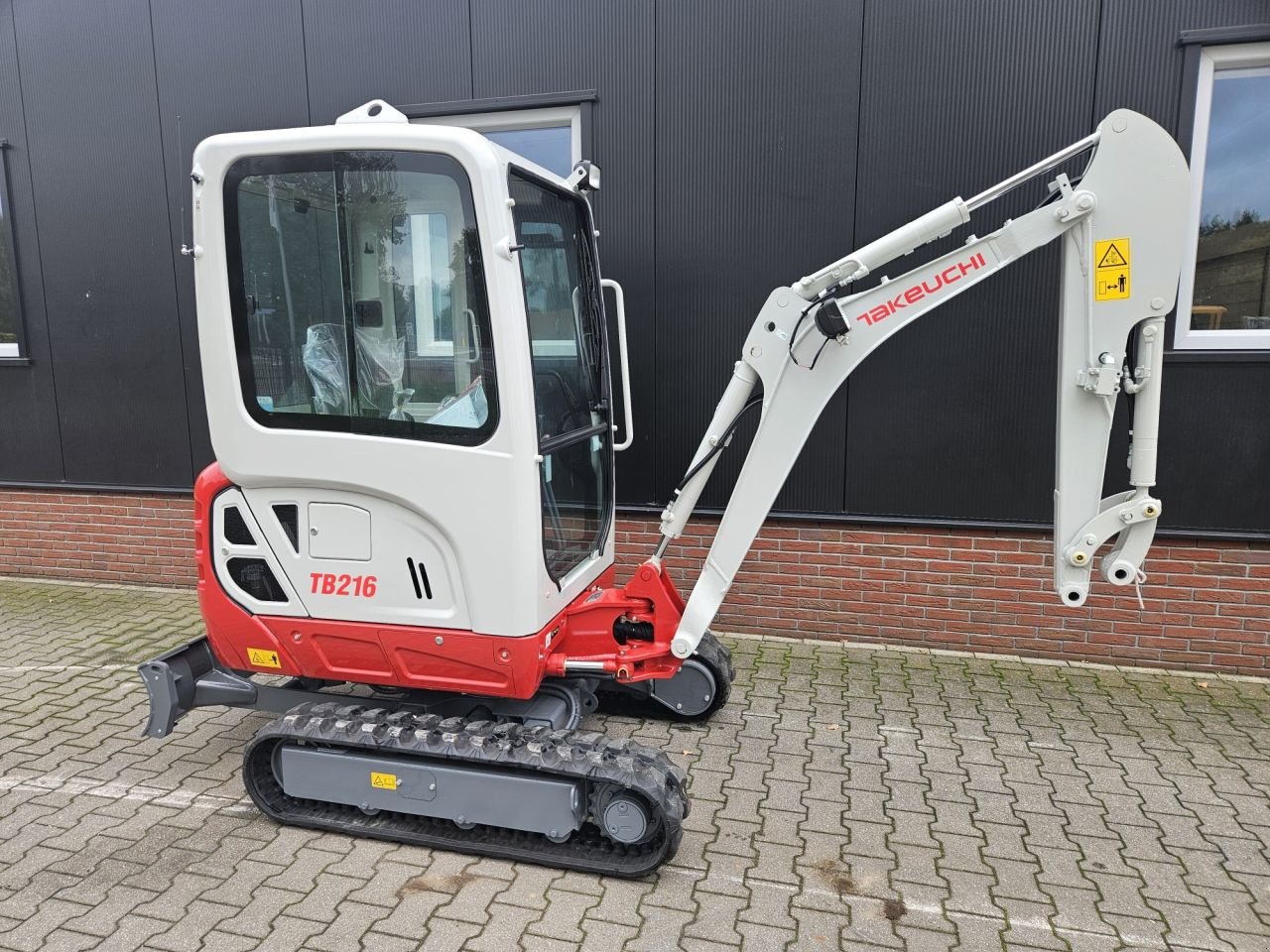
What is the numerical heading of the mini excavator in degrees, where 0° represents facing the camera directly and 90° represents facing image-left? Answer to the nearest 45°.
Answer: approximately 315°
